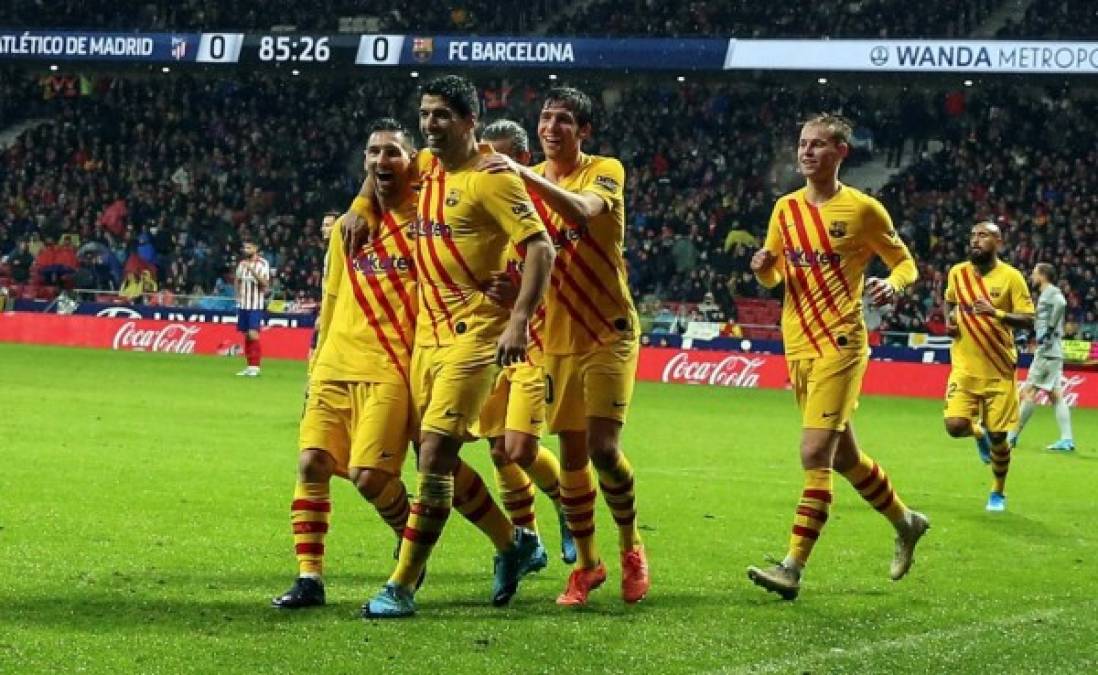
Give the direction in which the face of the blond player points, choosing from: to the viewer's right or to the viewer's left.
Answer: to the viewer's left

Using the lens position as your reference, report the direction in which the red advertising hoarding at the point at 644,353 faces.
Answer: facing the viewer

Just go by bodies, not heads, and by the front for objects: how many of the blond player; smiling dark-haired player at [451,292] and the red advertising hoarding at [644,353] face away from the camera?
0

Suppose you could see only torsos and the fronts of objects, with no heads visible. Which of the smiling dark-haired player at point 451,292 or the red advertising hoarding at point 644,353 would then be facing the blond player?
the red advertising hoarding

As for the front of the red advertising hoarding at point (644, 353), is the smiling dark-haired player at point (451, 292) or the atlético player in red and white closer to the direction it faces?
the smiling dark-haired player

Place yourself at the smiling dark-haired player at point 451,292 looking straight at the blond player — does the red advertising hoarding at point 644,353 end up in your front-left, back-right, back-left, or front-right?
front-left

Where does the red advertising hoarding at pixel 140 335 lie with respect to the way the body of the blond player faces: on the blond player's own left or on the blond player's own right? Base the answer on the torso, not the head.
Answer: on the blond player's own right

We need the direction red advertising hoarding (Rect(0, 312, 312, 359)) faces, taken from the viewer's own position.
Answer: facing the viewer

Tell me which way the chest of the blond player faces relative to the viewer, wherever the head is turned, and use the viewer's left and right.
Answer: facing the viewer and to the left of the viewer

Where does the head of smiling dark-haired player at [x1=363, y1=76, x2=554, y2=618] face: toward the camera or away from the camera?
toward the camera

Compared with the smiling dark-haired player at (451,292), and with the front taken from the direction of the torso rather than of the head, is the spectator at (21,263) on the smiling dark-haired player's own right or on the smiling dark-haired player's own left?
on the smiling dark-haired player's own right

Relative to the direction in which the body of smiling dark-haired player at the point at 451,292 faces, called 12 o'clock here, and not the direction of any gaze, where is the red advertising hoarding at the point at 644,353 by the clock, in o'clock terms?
The red advertising hoarding is roughly at 5 o'clock from the smiling dark-haired player.

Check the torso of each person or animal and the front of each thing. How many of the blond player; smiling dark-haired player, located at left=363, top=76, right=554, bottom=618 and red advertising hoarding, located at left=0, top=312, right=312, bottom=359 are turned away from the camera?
0
